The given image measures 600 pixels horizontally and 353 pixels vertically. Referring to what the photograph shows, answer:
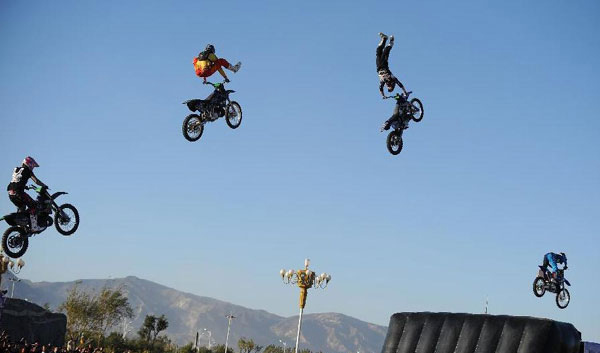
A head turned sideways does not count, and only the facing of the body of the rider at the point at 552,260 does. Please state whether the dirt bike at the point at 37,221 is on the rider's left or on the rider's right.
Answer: on the rider's right

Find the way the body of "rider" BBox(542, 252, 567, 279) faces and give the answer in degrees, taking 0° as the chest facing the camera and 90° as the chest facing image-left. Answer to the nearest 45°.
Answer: approximately 270°
